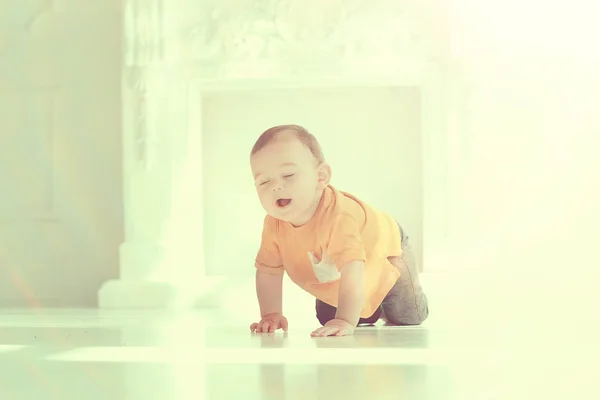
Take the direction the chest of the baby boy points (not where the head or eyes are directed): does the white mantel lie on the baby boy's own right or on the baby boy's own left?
on the baby boy's own right

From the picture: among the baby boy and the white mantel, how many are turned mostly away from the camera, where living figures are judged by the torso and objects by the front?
0

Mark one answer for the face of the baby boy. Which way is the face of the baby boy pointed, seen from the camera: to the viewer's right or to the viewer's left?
to the viewer's left

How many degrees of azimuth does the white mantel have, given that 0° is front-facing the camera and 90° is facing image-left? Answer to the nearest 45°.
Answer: approximately 0°

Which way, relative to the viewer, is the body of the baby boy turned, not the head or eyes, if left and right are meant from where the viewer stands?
facing the viewer and to the left of the viewer

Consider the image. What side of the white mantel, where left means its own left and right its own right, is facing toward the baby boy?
front
